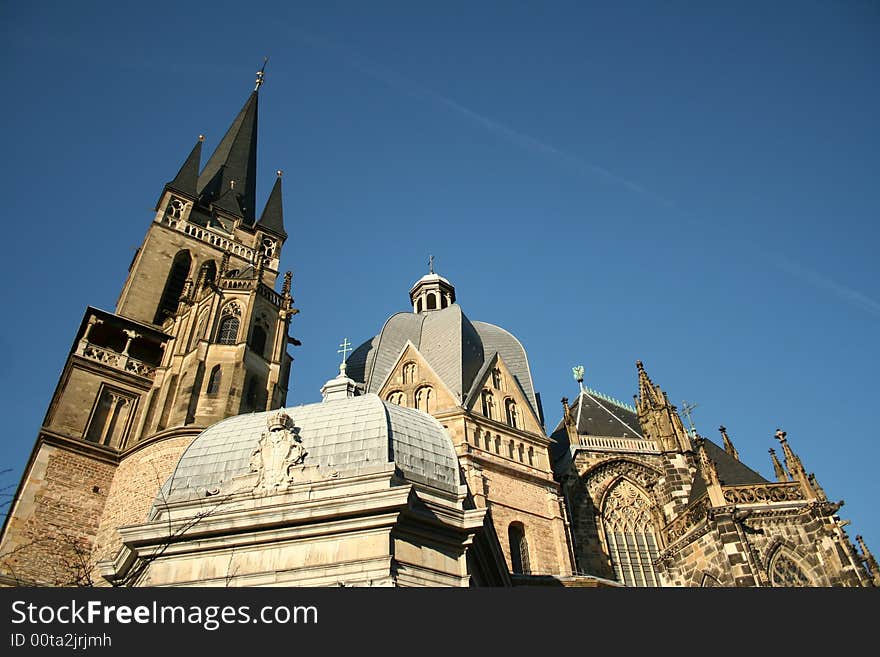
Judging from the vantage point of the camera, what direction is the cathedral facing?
facing to the left of the viewer
